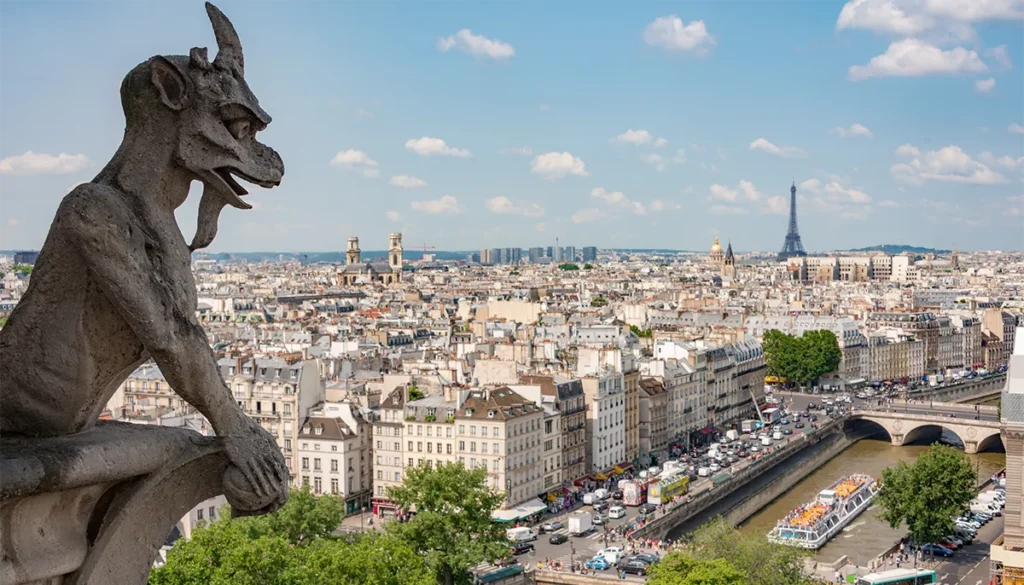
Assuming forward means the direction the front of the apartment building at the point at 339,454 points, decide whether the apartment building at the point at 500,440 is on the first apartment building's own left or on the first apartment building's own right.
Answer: on the first apartment building's own left

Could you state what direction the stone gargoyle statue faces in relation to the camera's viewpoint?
facing to the right of the viewer

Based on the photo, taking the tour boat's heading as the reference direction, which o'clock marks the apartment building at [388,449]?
The apartment building is roughly at 1 o'clock from the tour boat.

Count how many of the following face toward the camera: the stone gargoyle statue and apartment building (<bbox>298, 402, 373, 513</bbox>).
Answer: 1

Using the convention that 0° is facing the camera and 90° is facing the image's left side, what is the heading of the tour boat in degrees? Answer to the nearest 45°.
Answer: approximately 45°
